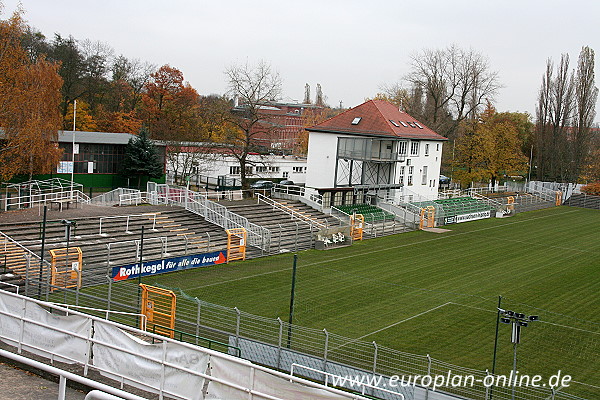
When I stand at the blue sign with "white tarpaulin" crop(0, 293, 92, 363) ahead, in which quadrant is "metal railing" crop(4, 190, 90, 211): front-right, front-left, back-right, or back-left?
back-right

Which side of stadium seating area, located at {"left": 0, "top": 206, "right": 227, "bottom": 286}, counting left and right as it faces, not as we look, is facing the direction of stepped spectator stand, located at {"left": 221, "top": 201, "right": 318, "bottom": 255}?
left

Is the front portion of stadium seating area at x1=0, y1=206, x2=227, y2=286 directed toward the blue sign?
yes

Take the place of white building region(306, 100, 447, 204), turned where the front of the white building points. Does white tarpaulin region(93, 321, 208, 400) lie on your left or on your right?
on your right

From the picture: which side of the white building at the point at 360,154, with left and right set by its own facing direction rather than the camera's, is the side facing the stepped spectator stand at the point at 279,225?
right

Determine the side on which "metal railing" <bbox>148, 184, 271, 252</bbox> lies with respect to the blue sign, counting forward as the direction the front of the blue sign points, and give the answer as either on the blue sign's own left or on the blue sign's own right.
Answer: on the blue sign's own left

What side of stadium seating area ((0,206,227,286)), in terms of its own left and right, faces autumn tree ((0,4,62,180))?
back

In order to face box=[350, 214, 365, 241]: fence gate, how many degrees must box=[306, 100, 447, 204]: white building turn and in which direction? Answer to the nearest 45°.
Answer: approximately 45° to its right
